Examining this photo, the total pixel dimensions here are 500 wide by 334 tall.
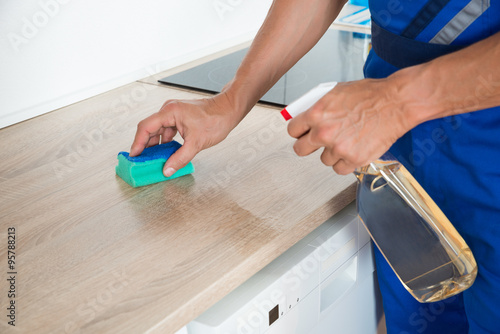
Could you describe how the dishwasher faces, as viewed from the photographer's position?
facing the viewer and to the right of the viewer

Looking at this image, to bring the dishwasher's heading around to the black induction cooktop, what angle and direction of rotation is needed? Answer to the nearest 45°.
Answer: approximately 135° to its left
